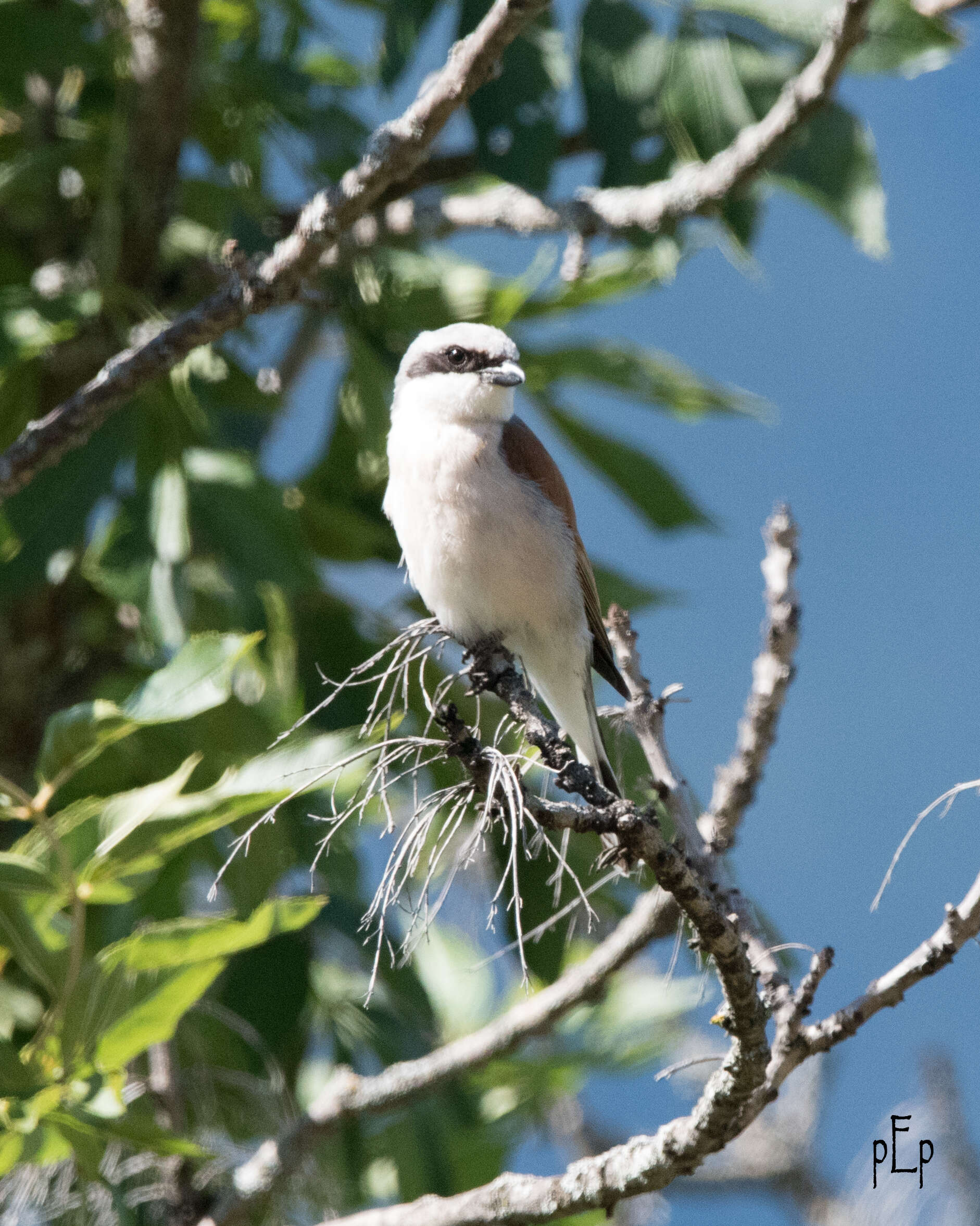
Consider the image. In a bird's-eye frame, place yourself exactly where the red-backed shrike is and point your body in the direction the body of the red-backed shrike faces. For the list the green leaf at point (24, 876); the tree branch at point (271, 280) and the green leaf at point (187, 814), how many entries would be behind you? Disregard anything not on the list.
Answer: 0

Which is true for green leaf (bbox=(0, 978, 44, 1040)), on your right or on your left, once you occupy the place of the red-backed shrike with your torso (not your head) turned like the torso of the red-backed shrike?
on your right

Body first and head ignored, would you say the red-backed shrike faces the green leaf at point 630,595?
no

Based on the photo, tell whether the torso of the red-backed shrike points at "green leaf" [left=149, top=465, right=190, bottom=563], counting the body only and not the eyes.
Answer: no

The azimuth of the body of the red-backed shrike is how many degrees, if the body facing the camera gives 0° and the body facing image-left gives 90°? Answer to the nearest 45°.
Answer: approximately 45°

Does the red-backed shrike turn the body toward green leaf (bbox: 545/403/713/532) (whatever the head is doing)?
no
